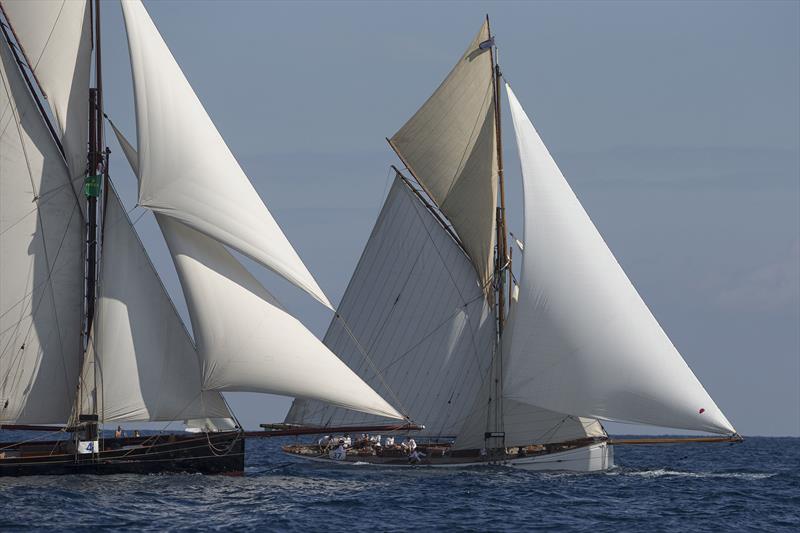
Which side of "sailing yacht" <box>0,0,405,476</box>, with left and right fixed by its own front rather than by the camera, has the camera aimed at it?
right
